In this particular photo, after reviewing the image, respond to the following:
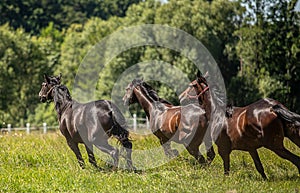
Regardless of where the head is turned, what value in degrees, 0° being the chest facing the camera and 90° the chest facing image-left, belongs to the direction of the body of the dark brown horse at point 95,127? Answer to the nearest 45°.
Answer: approximately 135°

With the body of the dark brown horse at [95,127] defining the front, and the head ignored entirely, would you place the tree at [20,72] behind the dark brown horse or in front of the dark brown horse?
in front

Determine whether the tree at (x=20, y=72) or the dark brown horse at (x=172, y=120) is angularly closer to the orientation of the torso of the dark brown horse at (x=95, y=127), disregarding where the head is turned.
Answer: the tree

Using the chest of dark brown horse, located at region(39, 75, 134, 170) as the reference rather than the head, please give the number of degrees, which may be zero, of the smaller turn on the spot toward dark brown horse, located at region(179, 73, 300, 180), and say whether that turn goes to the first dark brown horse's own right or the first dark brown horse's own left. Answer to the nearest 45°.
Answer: approximately 180°

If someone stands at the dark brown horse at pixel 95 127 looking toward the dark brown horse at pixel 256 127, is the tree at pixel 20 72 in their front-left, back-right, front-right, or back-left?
back-left
